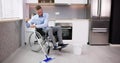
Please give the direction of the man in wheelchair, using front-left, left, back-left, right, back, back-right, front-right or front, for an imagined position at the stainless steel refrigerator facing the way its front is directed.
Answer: front-right

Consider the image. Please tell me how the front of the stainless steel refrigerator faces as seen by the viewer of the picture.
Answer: facing the viewer

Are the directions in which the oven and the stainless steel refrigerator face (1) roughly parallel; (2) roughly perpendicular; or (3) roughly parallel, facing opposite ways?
roughly parallel

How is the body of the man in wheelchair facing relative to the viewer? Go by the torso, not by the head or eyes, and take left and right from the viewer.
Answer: facing the viewer and to the right of the viewer

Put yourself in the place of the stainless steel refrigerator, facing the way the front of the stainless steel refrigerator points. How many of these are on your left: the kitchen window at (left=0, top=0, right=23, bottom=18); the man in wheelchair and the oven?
0

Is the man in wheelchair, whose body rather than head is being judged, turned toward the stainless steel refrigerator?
no

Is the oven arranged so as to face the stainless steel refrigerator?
no

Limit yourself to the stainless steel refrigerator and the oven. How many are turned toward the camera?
2

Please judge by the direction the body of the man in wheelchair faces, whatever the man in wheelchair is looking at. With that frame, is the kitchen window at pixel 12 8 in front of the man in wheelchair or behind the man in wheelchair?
behind

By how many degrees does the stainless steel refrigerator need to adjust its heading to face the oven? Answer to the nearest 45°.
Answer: approximately 90° to its right

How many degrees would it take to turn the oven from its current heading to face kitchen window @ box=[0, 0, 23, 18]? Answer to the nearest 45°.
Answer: approximately 45° to its right

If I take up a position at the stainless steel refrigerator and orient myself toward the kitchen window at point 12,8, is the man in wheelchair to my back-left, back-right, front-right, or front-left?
front-left

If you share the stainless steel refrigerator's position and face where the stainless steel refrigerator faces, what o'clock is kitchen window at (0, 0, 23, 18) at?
The kitchen window is roughly at 2 o'clock from the stainless steel refrigerator.
